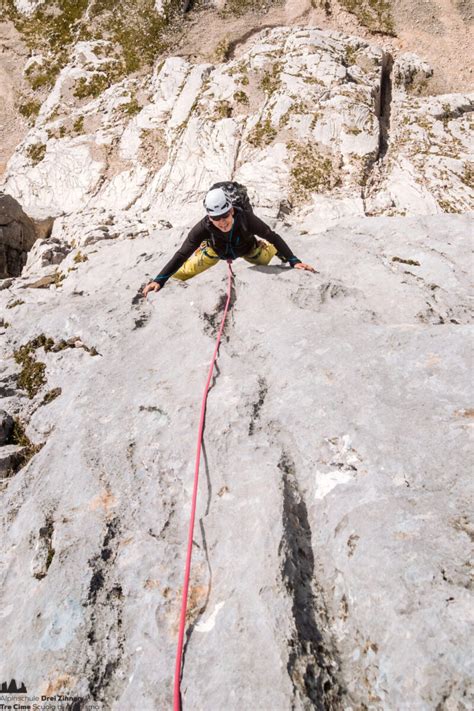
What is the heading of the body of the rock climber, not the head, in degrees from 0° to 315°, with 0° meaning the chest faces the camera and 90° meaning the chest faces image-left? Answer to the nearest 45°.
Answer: approximately 0°
